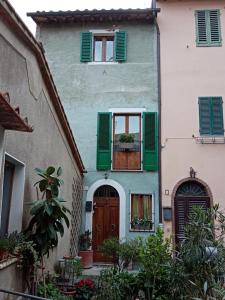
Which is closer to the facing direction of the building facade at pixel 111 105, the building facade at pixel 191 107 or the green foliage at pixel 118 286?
the green foliage

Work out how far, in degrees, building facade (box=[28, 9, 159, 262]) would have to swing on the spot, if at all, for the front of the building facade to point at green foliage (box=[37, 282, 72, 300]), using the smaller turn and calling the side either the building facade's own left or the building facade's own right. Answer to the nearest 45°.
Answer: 0° — it already faces it

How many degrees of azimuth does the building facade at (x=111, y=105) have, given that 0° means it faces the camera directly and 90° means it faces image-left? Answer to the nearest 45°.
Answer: approximately 0°

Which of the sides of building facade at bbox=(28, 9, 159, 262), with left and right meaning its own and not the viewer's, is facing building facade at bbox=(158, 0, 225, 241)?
left

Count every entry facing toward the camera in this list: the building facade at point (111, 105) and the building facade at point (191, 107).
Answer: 2

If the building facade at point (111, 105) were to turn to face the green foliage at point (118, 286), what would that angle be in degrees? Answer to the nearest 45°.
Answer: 0° — it already faces it

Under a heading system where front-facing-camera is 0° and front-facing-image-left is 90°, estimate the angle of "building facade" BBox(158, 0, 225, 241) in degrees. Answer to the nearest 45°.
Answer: approximately 0°
